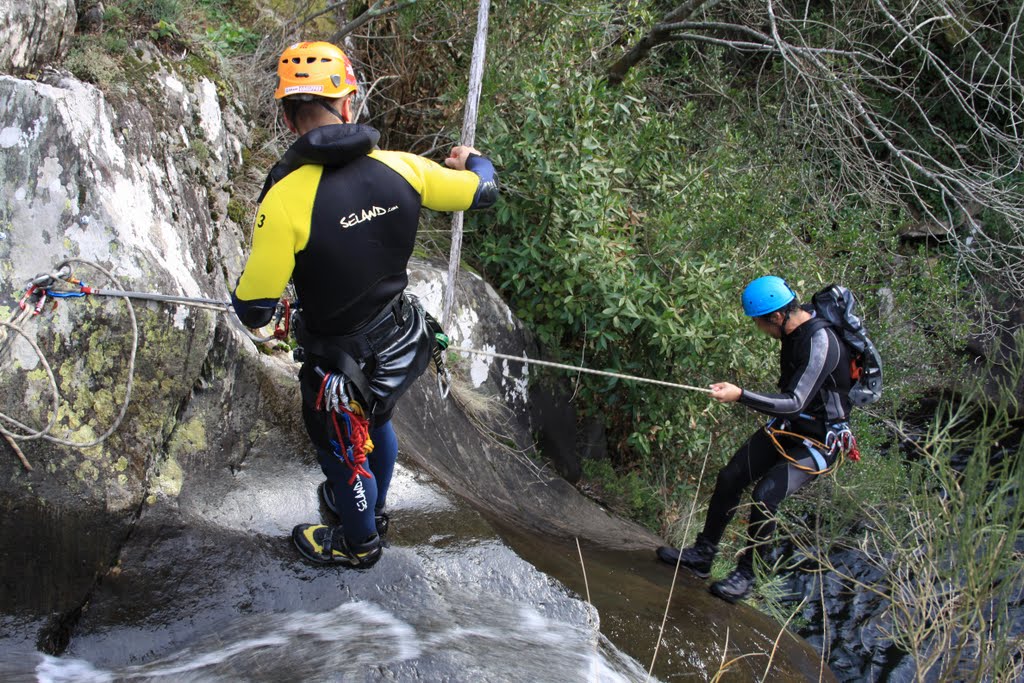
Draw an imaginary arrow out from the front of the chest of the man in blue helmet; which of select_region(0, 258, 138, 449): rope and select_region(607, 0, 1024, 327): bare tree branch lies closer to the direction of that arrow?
the rope

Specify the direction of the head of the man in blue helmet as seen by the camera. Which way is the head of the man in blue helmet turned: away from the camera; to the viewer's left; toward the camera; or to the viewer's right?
to the viewer's left

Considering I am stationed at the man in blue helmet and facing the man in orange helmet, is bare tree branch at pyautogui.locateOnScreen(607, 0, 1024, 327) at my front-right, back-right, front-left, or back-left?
back-right

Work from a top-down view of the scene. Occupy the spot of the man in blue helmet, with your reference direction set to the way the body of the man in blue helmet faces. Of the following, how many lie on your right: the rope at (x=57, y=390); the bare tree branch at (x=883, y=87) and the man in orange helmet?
1

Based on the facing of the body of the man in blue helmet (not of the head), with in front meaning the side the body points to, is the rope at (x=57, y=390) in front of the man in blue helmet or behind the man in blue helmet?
in front

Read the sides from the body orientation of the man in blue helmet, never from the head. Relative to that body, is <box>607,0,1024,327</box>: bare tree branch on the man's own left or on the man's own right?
on the man's own right

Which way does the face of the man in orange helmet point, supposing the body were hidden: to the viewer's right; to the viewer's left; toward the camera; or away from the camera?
away from the camera

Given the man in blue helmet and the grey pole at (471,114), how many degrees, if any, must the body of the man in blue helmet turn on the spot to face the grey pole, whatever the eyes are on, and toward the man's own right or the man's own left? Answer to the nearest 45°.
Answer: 0° — they already face it

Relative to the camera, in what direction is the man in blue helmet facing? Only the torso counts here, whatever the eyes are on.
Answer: to the viewer's left
